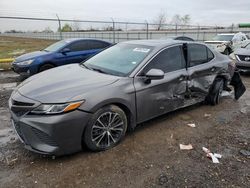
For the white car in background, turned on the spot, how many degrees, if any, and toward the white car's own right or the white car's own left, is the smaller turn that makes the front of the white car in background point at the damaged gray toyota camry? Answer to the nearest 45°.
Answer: approximately 45° to the white car's own left

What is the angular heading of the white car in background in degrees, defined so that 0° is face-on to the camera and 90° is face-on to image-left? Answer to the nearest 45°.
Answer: approximately 45°

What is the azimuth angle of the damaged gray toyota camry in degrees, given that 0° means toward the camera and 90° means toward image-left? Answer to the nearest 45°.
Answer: approximately 45°

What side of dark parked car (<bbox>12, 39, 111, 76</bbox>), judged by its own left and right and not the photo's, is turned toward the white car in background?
back

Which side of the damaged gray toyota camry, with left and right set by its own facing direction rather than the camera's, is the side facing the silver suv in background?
back

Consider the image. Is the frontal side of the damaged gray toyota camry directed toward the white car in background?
no

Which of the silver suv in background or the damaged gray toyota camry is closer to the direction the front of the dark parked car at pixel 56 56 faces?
the damaged gray toyota camry

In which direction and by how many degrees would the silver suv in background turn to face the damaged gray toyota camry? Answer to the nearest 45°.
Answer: approximately 45° to its left

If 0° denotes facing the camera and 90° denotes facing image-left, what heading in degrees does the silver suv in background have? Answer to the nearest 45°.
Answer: approximately 45°

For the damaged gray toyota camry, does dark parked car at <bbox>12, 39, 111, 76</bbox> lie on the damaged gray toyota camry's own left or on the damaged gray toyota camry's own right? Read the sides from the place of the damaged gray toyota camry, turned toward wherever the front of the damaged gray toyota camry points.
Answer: on the damaged gray toyota camry's own right

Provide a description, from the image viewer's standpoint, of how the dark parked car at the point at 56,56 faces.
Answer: facing the viewer and to the left of the viewer
